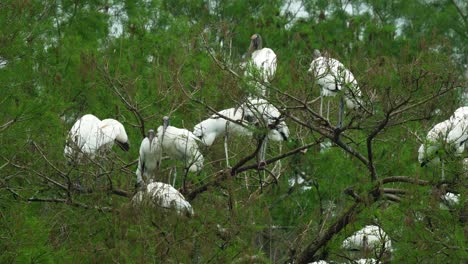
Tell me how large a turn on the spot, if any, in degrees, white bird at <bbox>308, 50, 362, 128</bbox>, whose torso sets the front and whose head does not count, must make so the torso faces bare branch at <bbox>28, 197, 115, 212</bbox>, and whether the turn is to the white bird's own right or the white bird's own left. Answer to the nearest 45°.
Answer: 0° — it already faces it

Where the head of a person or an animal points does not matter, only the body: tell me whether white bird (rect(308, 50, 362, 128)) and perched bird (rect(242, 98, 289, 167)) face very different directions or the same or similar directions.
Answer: same or similar directions

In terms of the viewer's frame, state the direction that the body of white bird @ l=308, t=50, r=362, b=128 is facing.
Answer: to the viewer's left
